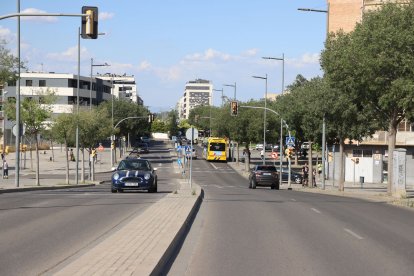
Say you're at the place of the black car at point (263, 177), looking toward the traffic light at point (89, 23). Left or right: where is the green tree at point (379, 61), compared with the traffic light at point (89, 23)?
left

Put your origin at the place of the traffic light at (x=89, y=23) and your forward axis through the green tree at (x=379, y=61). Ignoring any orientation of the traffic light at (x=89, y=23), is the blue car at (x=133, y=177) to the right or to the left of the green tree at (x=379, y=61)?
left

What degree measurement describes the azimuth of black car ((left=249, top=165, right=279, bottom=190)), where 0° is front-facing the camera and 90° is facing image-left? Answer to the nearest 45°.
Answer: approximately 180°

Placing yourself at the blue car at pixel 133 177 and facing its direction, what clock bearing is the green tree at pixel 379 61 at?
The green tree is roughly at 9 o'clock from the blue car.

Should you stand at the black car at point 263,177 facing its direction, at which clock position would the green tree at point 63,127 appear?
The green tree is roughly at 9 o'clock from the black car.

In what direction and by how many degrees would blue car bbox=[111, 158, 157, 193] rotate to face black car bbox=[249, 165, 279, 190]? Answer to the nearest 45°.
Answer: approximately 135° to its left
